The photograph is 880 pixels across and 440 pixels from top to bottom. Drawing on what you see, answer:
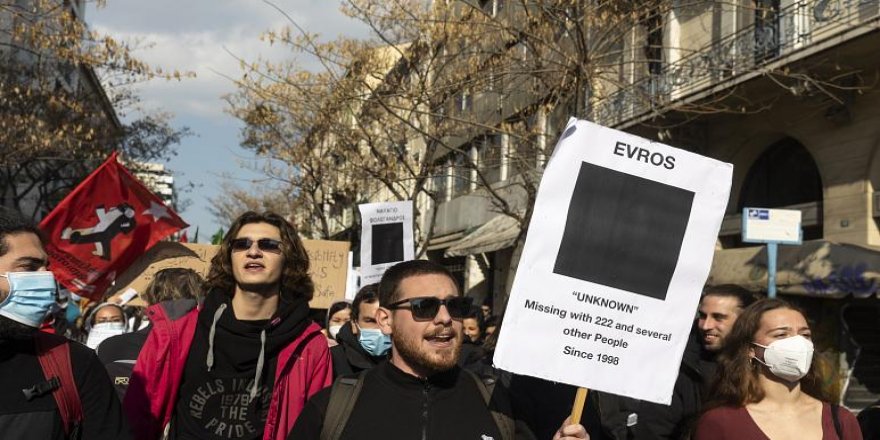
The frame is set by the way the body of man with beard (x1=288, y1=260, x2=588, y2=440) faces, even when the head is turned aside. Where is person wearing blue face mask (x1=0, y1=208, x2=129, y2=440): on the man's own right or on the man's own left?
on the man's own right

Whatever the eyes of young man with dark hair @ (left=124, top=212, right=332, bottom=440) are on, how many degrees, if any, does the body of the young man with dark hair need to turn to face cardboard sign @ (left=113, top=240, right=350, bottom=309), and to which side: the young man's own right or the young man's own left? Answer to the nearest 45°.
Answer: approximately 180°

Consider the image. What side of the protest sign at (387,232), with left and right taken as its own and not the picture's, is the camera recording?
front

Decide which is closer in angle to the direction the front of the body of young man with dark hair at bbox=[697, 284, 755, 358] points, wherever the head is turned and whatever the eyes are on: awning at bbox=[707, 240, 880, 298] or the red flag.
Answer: the red flag

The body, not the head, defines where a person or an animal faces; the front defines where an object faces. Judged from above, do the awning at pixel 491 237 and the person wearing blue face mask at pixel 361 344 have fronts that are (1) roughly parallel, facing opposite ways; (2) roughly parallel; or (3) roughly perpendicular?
roughly perpendicular

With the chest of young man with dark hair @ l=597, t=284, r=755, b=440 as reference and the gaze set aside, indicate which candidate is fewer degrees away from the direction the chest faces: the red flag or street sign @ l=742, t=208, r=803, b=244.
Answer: the red flag

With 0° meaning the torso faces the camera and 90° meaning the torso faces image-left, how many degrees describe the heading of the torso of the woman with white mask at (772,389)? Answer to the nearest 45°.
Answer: approximately 315°

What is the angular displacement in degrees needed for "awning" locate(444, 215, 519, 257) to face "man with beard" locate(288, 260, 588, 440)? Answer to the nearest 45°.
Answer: approximately 45° to its left

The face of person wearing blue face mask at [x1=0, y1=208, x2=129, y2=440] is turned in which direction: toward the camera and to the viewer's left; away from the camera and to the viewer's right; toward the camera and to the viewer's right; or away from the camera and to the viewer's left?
toward the camera and to the viewer's right

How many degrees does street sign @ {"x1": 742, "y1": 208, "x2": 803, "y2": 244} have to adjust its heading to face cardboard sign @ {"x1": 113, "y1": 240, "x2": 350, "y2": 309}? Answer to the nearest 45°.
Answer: approximately 45° to its right

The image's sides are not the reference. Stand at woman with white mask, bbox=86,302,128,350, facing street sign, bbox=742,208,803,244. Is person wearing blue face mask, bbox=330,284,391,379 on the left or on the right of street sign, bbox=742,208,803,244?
right

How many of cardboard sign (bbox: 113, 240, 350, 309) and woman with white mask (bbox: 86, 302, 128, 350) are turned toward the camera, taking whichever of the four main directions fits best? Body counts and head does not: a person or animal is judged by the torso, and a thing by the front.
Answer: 2

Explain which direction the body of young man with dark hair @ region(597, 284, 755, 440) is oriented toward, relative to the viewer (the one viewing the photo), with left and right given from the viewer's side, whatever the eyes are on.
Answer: facing the viewer and to the left of the viewer

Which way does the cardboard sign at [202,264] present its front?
toward the camera

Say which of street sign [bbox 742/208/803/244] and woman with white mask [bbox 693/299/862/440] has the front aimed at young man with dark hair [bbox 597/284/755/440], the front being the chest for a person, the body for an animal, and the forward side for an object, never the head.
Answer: the street sign

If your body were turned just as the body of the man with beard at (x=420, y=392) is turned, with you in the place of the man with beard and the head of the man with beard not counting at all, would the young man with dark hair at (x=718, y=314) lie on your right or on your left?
on your left

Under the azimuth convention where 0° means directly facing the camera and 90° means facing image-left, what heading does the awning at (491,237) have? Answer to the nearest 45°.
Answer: approximately 45°
